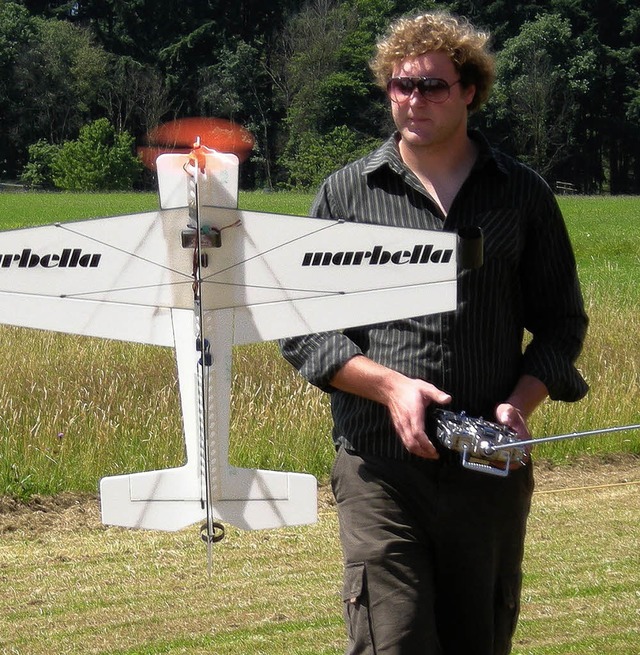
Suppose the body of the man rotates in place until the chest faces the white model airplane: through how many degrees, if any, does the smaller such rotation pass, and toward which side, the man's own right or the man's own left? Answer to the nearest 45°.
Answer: approximately 90° to the man's own right

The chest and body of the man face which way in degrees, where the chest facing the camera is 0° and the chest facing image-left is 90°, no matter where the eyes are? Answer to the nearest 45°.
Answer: approximately 0°
